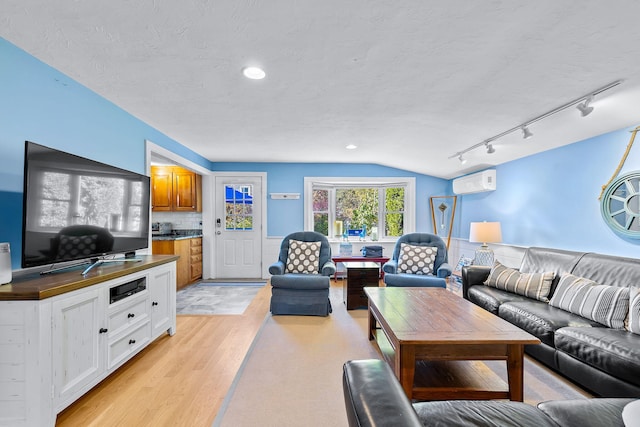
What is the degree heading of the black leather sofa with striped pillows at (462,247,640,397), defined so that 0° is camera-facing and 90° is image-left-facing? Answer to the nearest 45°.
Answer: approximately 45°

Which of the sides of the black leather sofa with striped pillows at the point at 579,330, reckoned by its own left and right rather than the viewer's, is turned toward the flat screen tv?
front

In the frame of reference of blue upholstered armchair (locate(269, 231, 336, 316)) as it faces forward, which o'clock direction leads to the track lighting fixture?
The track lighting fixture is roughly at 10 o'clock from the blue upholstered armchair.

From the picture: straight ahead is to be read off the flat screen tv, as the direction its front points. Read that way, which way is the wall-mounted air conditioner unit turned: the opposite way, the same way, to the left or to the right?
the opposite way

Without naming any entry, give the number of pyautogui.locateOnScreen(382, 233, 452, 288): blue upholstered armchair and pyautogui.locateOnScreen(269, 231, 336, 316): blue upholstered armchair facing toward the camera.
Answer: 2

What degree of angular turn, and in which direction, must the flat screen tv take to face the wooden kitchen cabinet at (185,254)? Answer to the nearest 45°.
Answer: approximately 90° to its left

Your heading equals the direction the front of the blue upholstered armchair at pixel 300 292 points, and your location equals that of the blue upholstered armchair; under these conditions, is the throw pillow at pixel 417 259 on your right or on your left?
on your left

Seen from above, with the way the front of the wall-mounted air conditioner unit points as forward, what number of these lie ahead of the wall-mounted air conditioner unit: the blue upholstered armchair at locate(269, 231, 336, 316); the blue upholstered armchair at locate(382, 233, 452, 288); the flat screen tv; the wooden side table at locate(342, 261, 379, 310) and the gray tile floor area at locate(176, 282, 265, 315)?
5

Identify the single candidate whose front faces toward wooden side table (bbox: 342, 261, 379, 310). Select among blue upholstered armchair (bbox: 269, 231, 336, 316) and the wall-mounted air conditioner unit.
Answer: the wall-mounted air conditioner unit

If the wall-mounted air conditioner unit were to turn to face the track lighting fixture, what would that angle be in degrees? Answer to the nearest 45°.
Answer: approximately 45° to its left

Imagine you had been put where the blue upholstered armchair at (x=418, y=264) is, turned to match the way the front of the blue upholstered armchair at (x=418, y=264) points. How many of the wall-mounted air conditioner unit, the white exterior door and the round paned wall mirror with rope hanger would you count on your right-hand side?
1

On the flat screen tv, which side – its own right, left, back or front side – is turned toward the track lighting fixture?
front

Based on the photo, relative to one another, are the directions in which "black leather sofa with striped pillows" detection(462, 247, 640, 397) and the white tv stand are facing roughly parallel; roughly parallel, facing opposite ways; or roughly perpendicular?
roughly parallel, facing opposite ways

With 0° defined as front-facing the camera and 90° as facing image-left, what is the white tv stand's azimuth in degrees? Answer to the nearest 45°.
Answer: approximately 315°

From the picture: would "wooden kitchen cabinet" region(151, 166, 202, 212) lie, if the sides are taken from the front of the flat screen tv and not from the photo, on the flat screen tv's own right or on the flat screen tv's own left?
on the flat screen tv's own left

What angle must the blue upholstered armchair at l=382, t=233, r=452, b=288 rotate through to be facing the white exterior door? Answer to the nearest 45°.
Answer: approximately 90° to its right

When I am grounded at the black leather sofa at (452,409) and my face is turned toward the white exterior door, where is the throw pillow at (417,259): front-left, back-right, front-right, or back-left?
front-right

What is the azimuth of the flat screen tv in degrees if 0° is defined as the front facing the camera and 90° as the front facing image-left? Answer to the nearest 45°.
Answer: approximately 315°

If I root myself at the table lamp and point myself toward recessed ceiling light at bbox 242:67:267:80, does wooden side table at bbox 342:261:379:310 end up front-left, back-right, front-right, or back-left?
front-right

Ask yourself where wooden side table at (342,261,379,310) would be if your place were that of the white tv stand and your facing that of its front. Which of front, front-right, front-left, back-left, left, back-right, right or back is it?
front-left

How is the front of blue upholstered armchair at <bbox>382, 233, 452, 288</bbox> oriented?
toward the camera
